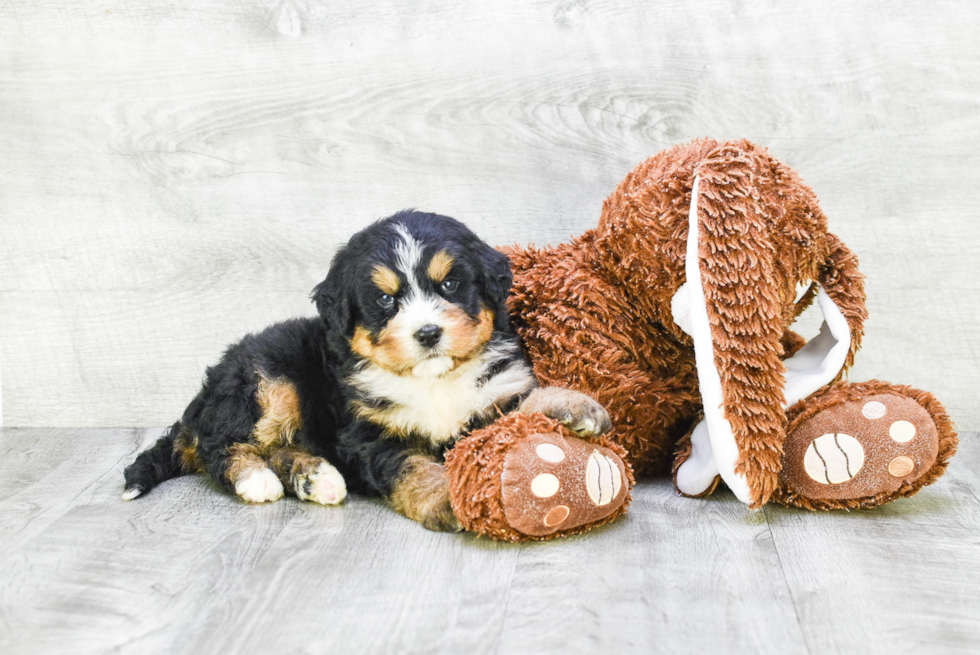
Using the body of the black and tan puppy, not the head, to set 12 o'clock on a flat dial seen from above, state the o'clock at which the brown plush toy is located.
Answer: The brown plush toy is roughly at 11 o'clock from the black and tan puppy.

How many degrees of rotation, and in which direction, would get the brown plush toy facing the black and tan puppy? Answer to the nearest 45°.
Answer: approximately 135° to its right

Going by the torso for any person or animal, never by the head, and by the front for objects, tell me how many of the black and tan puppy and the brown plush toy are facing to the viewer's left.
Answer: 0

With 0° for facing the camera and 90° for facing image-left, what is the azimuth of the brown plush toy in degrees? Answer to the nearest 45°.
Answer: approximately 315°

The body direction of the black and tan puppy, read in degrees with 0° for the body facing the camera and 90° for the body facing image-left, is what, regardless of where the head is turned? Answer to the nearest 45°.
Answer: approximately 315°
